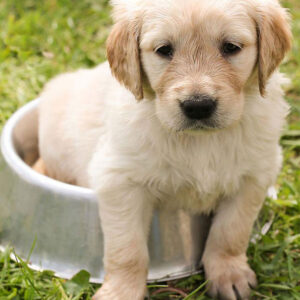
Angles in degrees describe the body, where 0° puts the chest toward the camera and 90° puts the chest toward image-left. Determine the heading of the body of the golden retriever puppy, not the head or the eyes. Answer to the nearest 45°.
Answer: approximately 315°
